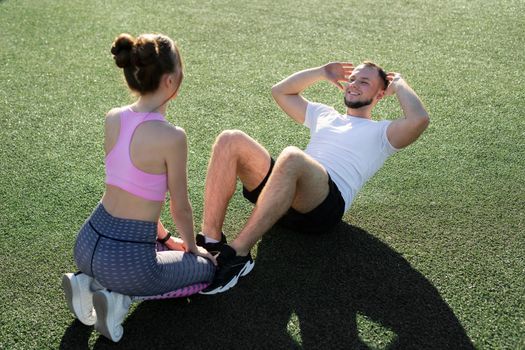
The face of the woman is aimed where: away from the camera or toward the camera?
away from the camera

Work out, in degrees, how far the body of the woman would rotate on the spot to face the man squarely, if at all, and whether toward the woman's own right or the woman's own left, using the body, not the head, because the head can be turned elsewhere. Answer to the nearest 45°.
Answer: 0° — they already face them

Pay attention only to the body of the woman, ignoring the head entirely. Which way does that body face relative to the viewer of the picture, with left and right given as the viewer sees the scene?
facing away from the viewer and to the right of the viewer
